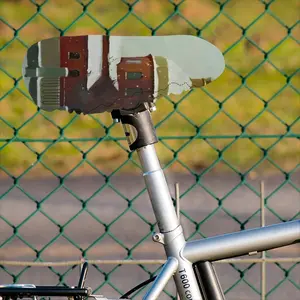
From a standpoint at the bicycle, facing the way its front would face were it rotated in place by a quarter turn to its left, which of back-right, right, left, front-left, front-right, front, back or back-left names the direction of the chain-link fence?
front

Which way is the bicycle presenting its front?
to the viewer's right
